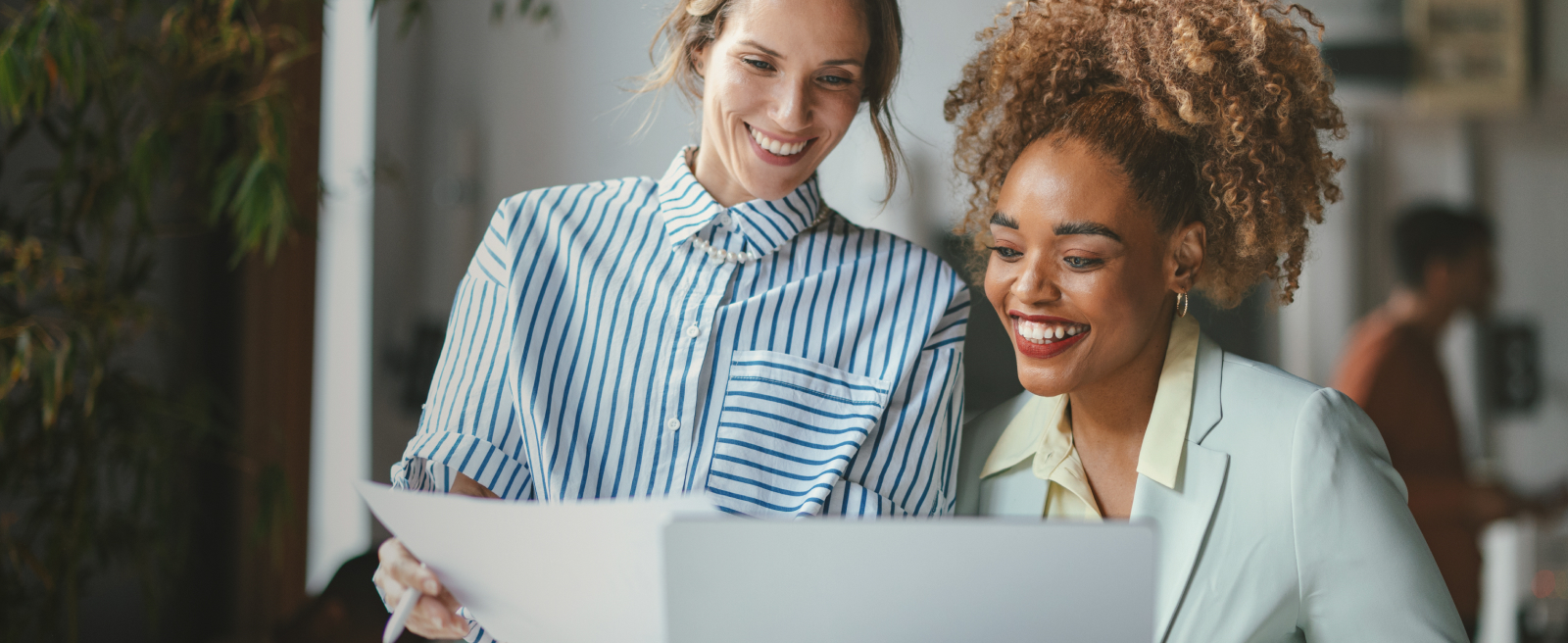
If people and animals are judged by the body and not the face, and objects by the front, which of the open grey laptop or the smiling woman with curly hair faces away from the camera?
the open grey laptop

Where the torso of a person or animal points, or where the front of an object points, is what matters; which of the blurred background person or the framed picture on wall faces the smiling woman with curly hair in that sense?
the framed picture on wall

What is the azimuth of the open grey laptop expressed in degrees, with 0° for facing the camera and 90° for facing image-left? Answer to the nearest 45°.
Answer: approximately 180°

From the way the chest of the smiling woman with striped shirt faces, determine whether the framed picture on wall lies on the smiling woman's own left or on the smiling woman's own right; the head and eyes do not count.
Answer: on the smiling woman's own left

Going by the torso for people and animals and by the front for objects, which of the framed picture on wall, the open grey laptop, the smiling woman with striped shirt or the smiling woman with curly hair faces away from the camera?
the open grey laptop

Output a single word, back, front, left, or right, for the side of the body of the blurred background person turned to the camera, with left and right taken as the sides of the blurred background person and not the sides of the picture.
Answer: right

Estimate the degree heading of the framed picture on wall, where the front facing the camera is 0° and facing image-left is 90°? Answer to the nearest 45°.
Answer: approximately 0°
